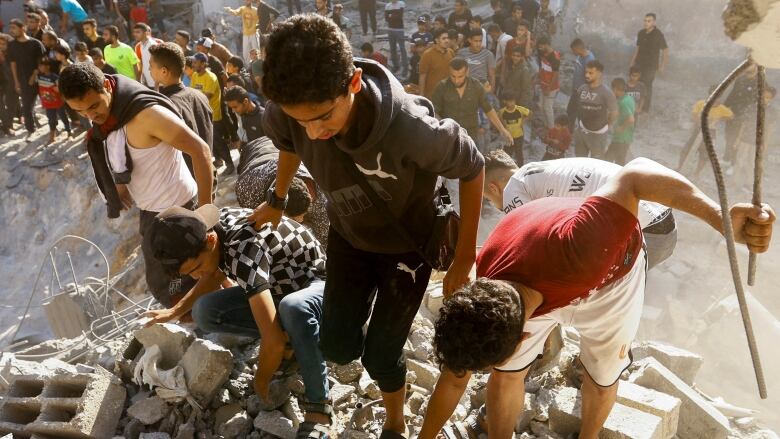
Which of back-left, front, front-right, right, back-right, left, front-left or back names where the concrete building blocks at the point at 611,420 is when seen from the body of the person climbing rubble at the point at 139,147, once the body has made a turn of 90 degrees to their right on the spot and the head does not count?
back

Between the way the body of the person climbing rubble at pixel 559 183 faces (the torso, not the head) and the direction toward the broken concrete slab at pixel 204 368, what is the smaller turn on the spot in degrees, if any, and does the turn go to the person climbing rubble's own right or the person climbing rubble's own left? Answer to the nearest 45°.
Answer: approximately 45° to the person climbing rubble's own left

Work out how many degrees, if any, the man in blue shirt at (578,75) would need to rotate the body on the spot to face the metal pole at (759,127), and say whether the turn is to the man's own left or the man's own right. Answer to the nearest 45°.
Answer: approximately 45° to the man's own left

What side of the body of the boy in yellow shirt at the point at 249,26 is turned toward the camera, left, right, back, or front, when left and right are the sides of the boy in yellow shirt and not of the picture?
front

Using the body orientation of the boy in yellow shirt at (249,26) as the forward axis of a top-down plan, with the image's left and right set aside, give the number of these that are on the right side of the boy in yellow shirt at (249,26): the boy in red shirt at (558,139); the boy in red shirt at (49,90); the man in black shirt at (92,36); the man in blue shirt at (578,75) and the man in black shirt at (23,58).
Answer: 3

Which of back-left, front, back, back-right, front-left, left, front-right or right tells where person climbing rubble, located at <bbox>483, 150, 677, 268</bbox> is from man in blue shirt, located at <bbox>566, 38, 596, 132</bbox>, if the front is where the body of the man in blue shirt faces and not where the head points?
front-left

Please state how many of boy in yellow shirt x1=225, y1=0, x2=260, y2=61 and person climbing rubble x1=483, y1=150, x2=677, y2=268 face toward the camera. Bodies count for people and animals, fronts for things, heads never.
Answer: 1

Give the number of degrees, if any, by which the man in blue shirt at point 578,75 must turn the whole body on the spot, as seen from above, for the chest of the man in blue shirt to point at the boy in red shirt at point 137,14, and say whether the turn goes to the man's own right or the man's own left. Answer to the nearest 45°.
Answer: approximately 45° to the man's own right

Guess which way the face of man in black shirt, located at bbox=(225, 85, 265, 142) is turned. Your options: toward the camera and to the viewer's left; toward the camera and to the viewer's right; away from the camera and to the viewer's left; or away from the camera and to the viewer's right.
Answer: toward the camera and to the viewer's left

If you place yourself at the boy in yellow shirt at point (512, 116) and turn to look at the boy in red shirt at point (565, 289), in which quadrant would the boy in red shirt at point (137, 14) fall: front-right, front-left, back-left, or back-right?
back-right

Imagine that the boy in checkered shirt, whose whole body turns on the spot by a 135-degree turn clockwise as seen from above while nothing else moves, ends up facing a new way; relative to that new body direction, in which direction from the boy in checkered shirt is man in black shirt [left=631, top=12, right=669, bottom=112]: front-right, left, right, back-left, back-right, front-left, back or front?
front-right

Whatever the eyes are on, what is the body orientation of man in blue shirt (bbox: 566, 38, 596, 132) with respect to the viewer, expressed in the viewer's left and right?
facing the viewer and to the left of the viewer

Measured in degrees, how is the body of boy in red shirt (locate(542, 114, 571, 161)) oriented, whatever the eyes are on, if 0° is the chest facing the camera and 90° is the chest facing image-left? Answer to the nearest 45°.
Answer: approximately 45°

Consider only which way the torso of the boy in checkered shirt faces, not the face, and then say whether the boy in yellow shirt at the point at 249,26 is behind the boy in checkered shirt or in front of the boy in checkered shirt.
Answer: behind
